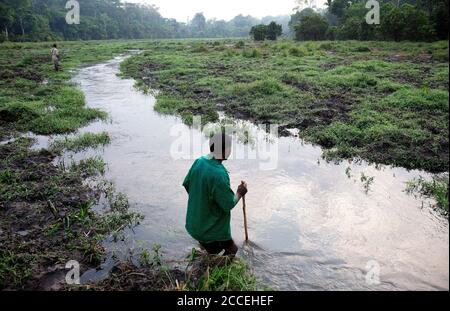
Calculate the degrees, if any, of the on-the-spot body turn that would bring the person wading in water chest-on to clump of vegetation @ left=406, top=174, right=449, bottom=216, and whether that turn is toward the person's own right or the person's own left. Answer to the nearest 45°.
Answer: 0° — they already face it

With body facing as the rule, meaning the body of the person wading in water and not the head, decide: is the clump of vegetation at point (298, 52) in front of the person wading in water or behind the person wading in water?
in front

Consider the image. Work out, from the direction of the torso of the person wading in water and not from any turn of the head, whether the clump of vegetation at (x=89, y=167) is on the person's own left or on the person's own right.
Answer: on the person's own left

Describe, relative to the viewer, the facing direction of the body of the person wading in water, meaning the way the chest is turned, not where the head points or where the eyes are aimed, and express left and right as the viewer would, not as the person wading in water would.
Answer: facing away from the viewer and to the right of the viewer

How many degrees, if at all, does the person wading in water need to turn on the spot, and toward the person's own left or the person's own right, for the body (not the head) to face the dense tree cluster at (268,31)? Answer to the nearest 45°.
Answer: approximately 45° to the person's own left
